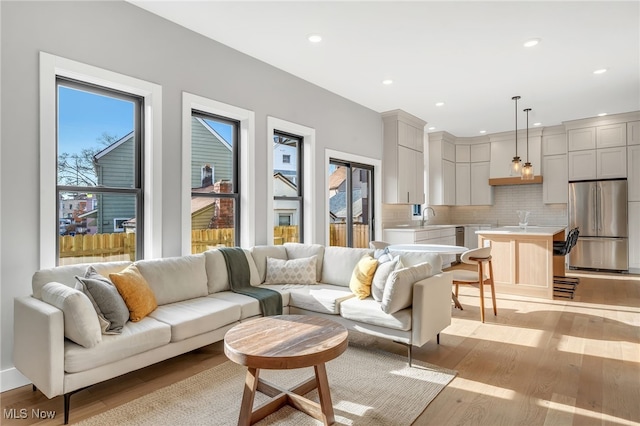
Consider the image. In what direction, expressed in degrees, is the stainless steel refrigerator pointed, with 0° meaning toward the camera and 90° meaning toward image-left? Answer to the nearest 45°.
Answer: approximately 0°

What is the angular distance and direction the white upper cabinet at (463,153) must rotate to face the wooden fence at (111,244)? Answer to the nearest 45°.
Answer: approximately 45° to its right

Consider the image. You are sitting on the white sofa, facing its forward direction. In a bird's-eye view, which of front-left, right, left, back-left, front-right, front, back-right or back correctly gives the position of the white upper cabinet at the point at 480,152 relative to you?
back-left

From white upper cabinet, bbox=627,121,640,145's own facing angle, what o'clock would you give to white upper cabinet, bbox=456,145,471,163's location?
white upper cabinet, bbox=456,145,471,163 is roughly at 3 o'clock from white upper cabinet, bbox=627,121,640,145.

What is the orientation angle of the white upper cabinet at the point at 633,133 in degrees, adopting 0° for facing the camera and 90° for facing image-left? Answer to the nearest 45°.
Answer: approximately 0°

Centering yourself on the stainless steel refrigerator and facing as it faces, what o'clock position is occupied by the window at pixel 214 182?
The window is roughly at 1 o'clock from the stainless steel refrigerator.
